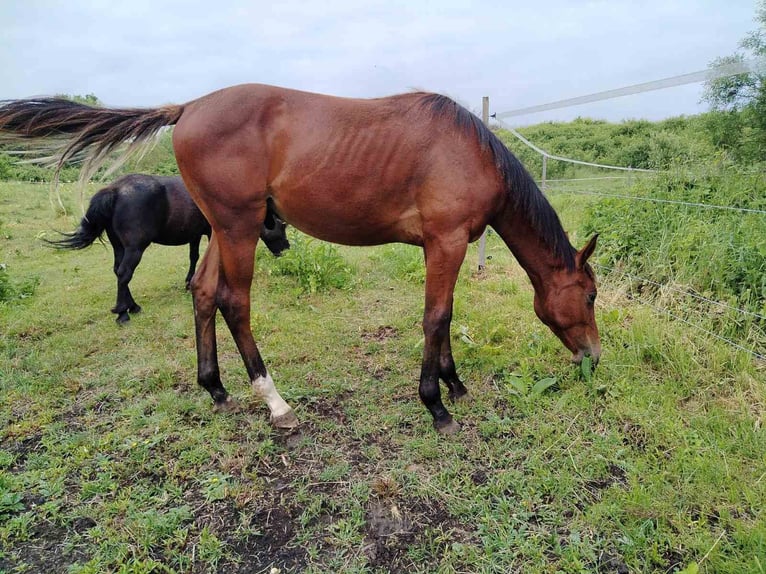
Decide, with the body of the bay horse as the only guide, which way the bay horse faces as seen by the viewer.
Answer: to the viewer's right

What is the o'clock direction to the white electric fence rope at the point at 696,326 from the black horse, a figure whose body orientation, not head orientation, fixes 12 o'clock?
The white electric fence rope is roughly at 3 o'clock from the black horse.

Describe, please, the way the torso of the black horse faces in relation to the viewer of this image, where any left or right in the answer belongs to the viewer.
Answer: facing away from the viewer and to the right of the viewer

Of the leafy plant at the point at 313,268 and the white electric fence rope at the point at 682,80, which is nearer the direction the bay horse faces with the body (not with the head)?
the white electric fence rope

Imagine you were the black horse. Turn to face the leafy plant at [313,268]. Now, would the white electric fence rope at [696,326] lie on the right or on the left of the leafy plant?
right

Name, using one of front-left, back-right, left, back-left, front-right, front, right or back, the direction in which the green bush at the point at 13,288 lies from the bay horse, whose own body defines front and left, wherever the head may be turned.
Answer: back-left

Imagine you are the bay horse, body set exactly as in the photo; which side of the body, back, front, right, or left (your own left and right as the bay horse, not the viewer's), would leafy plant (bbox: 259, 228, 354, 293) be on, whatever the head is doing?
left

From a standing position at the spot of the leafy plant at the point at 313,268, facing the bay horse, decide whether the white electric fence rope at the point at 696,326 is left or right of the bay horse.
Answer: left

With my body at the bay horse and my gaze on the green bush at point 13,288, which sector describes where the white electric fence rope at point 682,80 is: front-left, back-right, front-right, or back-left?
back-right
